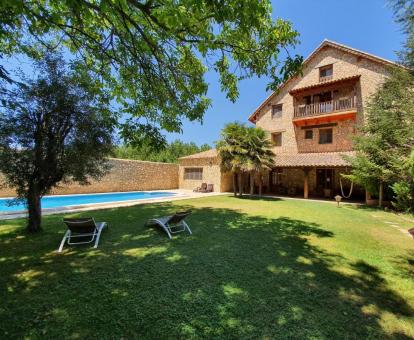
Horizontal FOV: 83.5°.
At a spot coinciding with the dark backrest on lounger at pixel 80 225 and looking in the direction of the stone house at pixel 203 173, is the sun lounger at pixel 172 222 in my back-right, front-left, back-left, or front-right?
front-right

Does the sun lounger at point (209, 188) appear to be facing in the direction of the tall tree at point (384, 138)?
no

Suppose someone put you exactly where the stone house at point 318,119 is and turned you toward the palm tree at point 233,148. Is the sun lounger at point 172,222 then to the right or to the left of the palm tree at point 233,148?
left

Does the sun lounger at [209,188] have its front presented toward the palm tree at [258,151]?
no

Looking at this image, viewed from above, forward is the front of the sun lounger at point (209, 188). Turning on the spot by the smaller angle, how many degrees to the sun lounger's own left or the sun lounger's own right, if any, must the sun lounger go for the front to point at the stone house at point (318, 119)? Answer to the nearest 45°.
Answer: approximately 180°

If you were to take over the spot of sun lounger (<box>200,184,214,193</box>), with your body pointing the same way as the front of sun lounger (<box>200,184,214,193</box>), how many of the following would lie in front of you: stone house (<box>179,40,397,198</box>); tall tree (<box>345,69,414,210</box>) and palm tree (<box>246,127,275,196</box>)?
0

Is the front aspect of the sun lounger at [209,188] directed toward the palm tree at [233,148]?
no

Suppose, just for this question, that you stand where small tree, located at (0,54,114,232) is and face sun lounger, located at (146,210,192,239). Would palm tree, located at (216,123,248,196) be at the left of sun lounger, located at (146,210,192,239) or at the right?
left
